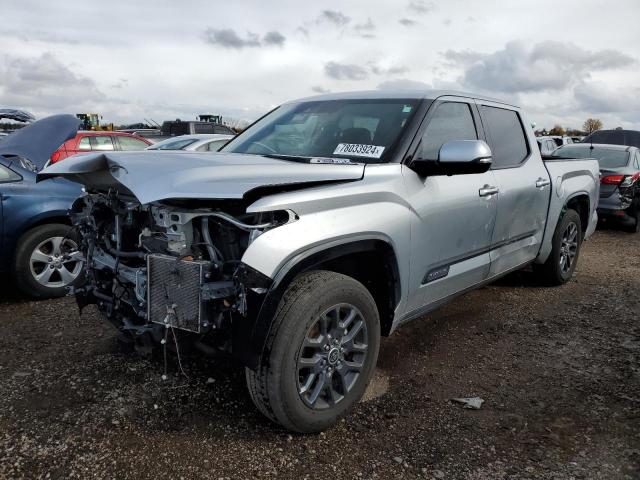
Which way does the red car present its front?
to the viewer's right

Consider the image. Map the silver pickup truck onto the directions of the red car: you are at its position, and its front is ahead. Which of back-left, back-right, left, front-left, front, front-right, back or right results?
right

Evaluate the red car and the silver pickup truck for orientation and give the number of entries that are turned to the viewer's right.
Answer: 1

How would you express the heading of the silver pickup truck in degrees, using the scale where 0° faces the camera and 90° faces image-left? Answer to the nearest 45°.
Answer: approximately 45°

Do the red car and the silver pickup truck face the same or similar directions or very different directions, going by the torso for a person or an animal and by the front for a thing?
very different directions

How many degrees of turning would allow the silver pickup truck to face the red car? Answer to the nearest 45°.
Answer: approximately 90° to its right
